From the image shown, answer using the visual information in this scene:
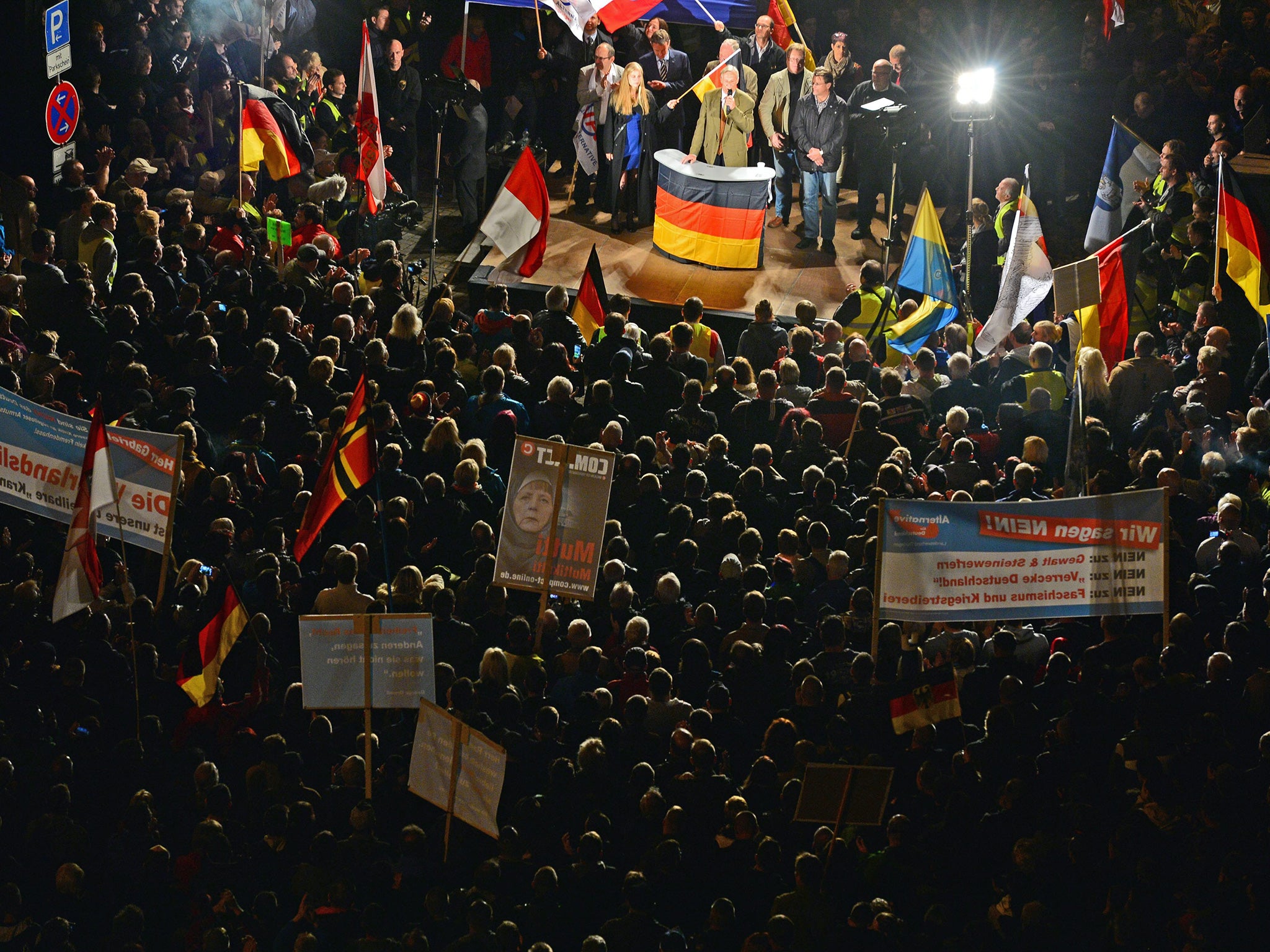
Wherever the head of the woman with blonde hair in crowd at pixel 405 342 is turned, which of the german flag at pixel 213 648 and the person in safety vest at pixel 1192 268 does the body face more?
the person in safety vest

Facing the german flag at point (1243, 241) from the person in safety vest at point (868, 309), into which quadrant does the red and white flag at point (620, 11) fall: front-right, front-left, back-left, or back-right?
back-left

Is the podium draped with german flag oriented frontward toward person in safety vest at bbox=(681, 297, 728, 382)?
yes

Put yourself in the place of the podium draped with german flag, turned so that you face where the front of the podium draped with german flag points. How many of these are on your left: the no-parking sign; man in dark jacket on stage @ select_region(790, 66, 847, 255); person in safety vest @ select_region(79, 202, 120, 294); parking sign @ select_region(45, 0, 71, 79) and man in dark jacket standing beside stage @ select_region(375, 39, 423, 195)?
1

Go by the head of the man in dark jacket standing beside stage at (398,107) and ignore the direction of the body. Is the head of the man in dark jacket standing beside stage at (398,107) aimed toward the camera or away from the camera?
toward the camera

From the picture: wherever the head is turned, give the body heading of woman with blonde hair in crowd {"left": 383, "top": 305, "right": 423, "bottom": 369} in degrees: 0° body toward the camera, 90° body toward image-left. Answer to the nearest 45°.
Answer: approximately 180°

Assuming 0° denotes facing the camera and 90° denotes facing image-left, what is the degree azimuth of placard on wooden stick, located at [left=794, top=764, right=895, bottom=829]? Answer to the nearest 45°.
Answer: approximately 180°

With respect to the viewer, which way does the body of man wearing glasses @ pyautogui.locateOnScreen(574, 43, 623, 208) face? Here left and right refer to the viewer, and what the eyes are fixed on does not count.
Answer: facing the viewer

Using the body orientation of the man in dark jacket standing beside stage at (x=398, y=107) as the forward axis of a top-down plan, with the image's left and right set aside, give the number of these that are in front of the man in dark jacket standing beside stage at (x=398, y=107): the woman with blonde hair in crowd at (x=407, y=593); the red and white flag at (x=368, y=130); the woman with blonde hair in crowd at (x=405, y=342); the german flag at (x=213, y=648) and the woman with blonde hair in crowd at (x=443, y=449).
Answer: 5

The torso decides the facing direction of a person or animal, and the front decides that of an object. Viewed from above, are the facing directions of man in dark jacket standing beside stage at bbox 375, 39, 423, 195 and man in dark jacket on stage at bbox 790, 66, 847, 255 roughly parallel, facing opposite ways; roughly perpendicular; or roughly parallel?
roughly parallel

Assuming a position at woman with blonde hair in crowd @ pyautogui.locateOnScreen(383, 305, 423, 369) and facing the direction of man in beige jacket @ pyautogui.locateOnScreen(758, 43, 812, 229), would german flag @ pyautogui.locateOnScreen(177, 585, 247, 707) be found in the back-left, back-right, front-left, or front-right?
back-right

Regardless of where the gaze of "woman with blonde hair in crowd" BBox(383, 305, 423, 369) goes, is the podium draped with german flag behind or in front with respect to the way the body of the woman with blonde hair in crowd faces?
in front

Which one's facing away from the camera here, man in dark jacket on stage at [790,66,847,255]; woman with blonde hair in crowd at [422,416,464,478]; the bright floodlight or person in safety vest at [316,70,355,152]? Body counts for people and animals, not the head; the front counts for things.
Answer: the woman with blonde hair in crowd

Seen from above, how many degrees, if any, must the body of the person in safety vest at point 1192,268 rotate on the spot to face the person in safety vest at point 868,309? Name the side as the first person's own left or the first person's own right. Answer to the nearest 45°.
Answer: approximately 45° to the first person's own left

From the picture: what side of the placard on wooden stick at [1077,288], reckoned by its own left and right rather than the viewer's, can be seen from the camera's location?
back

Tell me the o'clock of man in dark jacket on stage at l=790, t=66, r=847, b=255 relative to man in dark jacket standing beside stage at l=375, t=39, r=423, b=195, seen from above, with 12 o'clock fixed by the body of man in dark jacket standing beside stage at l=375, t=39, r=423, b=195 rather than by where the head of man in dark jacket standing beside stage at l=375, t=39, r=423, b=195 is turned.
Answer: man in dark jacket on stage at l=790, t=66, r=847, b=255 is roughly at 10 o'clock from man in dark jacket standing beside stage at l=375, t=39, r=423, b=195.

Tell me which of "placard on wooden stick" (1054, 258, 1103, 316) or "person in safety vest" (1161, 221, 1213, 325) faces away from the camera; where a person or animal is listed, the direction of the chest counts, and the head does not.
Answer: the placard on wooden stick

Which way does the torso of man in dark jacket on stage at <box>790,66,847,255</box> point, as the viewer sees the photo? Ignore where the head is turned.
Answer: toward the camera
